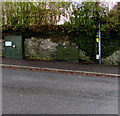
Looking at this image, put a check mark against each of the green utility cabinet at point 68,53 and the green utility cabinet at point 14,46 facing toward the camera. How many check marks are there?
2

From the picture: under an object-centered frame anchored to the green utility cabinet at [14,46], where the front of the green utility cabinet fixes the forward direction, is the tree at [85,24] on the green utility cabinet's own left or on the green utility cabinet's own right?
on the green utility cabinet's own left

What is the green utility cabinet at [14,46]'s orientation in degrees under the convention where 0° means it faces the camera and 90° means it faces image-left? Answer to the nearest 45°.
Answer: approximately 0°

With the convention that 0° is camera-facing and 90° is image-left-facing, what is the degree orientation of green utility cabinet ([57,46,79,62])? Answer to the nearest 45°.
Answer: approximately 0°

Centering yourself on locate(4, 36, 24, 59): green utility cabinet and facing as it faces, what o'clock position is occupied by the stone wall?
The stone wall is roughly at 9 o'clock from the green utility cabinet.

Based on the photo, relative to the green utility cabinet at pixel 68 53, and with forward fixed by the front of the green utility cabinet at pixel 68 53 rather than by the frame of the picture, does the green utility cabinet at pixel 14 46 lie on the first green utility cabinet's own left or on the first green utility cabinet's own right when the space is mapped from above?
on the first green utility cabinet's own right
